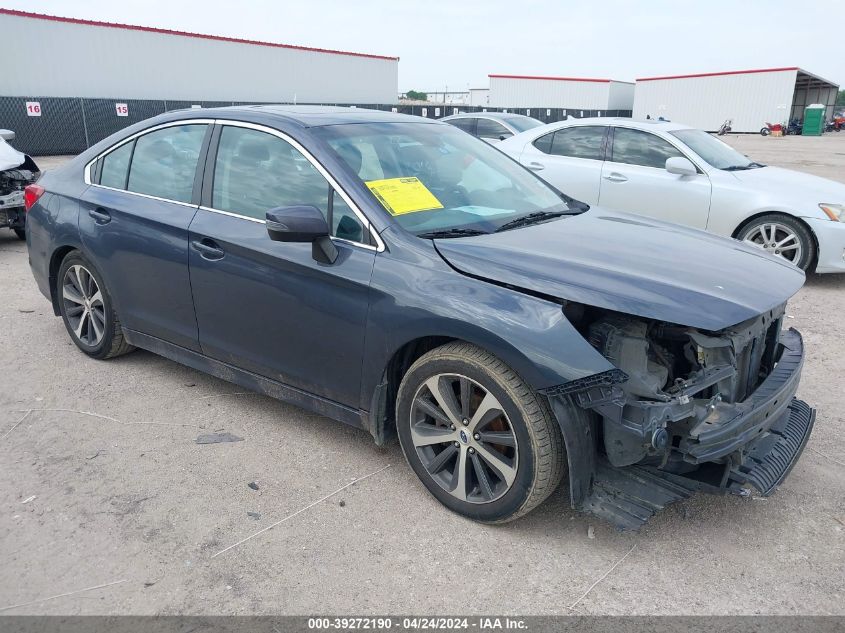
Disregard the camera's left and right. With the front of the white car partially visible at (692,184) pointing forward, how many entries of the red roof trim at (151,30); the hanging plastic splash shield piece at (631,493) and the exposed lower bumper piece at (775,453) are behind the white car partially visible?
1

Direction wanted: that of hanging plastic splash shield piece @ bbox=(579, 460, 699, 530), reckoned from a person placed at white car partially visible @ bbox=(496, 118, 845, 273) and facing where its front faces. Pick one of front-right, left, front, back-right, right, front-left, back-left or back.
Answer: front-right

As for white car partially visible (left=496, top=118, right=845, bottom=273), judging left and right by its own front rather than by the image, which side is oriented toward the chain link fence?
back

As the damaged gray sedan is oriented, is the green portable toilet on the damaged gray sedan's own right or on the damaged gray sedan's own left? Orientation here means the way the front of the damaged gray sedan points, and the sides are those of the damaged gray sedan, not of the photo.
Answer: on the damaged gray sedan's own left

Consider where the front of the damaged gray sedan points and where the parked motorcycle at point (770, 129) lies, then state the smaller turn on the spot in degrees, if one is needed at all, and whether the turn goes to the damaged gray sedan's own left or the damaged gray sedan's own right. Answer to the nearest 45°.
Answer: approximately 90° to the damaged gray sedan's own left

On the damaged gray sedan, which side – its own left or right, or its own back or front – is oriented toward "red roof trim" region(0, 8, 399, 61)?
back

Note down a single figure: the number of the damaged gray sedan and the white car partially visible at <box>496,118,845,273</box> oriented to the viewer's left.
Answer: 0

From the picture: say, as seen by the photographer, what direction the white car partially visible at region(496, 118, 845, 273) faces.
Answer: facing the viewer and to the right of the viewer

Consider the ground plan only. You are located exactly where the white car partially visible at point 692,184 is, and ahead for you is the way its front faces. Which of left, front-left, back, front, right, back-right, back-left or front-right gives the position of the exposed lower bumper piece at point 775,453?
front-right

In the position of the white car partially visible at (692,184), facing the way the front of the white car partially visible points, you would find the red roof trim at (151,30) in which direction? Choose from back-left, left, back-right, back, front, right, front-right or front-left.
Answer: back

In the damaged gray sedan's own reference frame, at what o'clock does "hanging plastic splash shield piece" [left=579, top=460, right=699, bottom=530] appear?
The hanging plastic splash shield piece is roughly at 12 o'clock from the damaged gray sedan.
